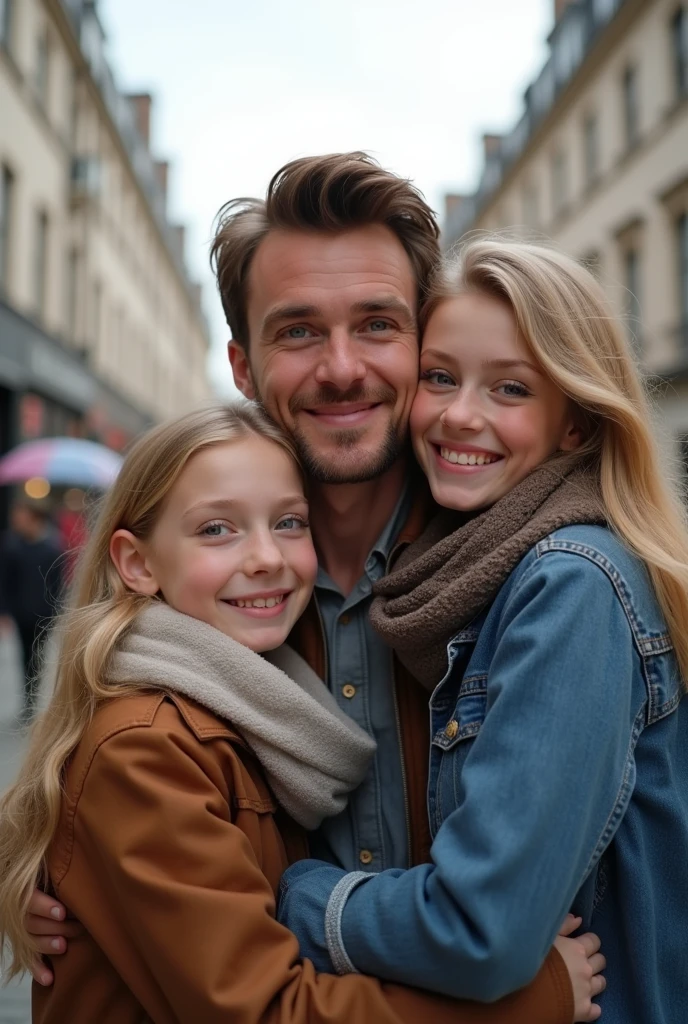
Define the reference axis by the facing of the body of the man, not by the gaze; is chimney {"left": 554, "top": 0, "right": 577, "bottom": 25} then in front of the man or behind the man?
behind

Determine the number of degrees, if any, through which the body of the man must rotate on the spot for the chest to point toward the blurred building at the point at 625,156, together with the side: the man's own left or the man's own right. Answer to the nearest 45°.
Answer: approximately 180°

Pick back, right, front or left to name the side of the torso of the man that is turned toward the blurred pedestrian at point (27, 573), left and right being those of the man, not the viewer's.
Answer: back

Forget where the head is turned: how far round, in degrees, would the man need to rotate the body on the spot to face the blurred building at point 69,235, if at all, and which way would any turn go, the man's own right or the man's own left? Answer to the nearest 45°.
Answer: approximately 180°

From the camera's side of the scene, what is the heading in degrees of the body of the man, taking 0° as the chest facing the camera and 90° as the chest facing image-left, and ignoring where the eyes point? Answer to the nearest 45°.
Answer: approximately 0°
